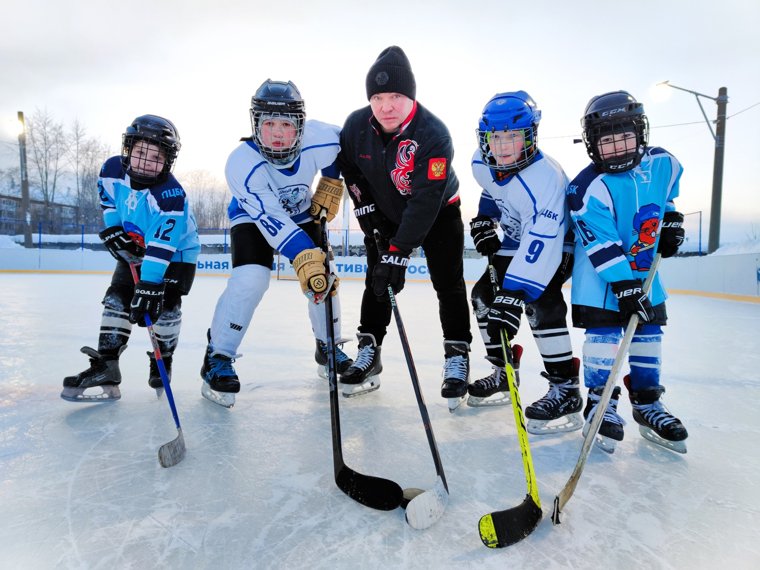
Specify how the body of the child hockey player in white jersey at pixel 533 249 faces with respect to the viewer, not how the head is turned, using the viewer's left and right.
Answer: facing the viewer and to the left of the viewer

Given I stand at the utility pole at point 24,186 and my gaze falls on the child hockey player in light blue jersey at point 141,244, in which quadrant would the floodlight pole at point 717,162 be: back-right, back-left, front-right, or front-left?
front-left

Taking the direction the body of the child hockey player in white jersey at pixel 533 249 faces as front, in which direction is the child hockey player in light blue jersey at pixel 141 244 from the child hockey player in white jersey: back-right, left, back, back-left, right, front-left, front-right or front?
front-right

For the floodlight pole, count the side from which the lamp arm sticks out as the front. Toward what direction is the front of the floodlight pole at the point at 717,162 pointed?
to the viewer's left

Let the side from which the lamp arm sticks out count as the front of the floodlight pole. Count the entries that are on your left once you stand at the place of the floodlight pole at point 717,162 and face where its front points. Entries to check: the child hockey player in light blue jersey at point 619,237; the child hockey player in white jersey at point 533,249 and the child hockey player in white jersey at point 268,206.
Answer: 3

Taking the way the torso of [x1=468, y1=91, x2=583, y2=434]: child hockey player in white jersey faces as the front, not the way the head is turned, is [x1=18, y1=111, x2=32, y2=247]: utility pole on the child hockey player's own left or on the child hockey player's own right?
on the child hockey player's own right
